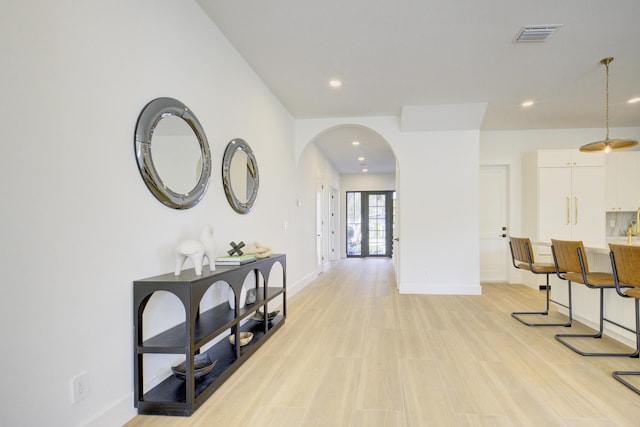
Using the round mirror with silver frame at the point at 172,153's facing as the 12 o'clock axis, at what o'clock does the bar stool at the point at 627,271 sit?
The bar stool is roughly at 11 o'clock from the round mirror with silver frame.

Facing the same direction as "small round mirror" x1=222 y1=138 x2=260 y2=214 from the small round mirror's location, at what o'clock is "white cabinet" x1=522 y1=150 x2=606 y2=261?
The white cabinet is roughly at 10 o'clock from the small round mirror.

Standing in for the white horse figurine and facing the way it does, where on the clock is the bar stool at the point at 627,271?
The bar stool is roughly at 2 o'clock from the white horse figurine.

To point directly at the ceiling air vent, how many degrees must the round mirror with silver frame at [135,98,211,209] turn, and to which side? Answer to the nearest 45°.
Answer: approximately 45° to its left

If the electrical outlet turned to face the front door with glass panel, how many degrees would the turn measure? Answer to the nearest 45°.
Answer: approximately 90° to its left

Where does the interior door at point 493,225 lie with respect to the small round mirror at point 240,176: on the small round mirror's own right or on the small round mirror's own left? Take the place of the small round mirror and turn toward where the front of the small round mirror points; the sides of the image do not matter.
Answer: on the small round mirror's own left

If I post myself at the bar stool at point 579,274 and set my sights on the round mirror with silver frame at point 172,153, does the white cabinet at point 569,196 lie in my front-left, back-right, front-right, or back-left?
back-right

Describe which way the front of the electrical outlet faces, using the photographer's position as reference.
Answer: facing the viewer and to the right of the viewer

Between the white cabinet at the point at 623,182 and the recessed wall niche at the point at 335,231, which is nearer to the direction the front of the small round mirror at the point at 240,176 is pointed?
the white cabinet

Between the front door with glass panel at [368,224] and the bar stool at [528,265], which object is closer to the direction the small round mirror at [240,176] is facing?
the bar stool

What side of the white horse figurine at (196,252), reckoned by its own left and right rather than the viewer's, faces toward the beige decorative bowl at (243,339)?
front

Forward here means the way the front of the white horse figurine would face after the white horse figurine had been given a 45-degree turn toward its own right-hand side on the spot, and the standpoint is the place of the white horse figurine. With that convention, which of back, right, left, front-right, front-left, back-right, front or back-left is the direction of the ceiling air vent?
front

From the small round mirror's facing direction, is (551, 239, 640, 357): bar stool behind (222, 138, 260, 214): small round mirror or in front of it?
in front
